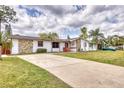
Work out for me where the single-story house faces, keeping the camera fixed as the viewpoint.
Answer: facing the viewer and to the right of the viewer

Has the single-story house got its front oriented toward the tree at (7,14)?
no

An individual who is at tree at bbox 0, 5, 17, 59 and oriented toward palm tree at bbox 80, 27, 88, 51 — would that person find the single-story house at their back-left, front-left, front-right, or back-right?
front-left

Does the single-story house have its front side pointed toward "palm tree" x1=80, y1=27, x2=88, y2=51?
no
